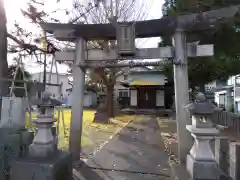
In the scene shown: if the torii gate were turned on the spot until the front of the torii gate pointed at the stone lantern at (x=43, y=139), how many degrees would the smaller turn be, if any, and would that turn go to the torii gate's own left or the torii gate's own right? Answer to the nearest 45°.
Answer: approximately 45° to the torii gate's own right

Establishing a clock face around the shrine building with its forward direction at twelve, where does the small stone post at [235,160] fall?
The small stone post is roughly at 12 o'clock from the shrine building.

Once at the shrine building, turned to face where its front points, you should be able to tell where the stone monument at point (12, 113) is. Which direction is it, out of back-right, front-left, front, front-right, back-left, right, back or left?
front

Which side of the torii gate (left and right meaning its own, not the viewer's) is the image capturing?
front

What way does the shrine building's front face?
toward the camera

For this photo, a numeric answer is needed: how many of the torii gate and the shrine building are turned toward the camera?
2

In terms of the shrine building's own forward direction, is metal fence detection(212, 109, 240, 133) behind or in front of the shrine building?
in front

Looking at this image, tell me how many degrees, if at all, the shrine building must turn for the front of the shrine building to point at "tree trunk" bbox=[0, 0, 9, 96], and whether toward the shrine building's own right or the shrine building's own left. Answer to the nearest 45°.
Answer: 0° — it already faces it

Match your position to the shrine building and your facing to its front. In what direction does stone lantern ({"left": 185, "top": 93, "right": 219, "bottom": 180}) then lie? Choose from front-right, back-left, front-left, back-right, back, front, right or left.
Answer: front

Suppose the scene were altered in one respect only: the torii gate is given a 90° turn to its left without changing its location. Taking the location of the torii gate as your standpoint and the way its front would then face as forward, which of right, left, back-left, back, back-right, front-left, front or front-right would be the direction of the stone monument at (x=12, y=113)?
back

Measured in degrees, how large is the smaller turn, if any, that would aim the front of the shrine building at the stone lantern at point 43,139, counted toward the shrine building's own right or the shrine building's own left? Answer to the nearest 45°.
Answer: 0° — it already faces it
